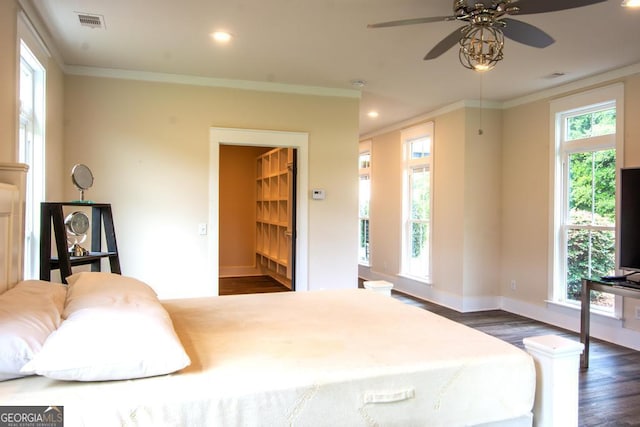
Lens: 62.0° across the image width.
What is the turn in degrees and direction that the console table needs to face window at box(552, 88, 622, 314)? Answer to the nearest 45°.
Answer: approximately 135° to its right

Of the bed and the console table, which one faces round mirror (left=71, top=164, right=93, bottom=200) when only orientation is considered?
the console table

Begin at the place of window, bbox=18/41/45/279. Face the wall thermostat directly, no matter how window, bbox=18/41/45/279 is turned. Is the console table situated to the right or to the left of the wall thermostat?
right

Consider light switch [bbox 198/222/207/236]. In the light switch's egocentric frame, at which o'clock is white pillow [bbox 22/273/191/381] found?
The white pillow is roughly at 12 o'clock from the light switch.

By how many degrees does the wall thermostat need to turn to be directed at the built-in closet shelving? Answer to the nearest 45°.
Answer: approximately 180°

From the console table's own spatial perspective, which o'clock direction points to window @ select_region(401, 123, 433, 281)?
The window is roughly at 3 o'clock from the console table.

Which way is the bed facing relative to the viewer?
to the viewer's right

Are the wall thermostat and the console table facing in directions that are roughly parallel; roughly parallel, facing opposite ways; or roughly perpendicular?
roughly perpendicular
